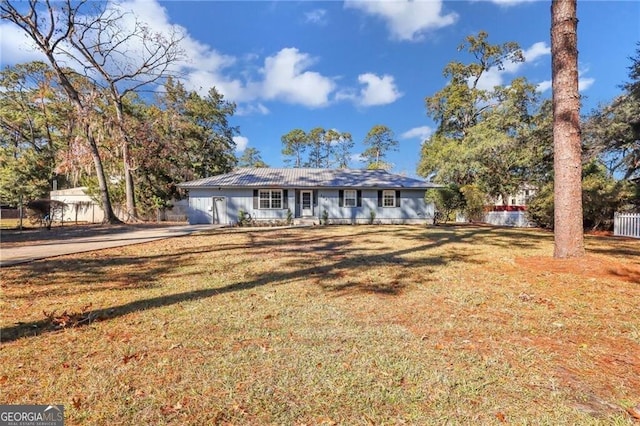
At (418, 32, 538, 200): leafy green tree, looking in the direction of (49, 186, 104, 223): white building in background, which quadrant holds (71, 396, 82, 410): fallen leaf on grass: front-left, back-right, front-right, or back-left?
front-left

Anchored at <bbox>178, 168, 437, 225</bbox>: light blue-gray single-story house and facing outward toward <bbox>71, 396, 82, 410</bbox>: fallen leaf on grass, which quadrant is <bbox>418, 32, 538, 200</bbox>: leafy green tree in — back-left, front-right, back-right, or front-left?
back-left

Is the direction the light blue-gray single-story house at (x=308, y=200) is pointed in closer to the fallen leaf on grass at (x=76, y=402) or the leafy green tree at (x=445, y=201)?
the fallen leaf on grass

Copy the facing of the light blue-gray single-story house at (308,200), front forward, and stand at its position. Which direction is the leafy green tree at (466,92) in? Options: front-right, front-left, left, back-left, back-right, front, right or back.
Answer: back-left

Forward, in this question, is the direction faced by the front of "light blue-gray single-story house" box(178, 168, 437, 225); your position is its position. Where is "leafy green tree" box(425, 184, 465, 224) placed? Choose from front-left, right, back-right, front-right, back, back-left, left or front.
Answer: left

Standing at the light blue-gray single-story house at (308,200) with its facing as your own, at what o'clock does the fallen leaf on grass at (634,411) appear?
The fallen leaf on grass is roughly at 12 o'clock from the light blue-gray single-story house.

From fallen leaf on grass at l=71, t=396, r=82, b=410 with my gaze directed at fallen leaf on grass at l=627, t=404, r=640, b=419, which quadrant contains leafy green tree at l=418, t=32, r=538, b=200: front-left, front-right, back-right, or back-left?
front-left

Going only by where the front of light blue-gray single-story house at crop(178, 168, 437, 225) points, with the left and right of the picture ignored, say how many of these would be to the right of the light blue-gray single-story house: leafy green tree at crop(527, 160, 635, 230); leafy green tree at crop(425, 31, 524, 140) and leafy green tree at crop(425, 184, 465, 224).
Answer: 0

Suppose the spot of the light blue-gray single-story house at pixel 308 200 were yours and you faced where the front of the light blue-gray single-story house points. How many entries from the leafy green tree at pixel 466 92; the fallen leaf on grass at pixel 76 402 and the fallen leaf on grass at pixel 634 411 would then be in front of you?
2

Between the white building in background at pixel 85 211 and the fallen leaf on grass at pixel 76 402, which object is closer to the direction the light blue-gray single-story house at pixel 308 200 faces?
the fallen leaf on grass

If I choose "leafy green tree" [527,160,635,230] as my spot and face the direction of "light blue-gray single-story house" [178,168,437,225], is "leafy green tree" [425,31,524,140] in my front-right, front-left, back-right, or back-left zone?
front-right

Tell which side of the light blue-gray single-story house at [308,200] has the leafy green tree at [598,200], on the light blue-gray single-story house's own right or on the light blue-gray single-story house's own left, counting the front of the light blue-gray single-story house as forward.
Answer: on the light blue-gray single-story house's own left

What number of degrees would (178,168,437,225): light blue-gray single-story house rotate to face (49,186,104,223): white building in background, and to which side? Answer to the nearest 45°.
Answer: approximately 90° to its right

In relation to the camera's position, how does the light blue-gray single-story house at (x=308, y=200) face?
facing the viewer

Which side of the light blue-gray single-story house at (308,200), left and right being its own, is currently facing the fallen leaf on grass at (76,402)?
front
